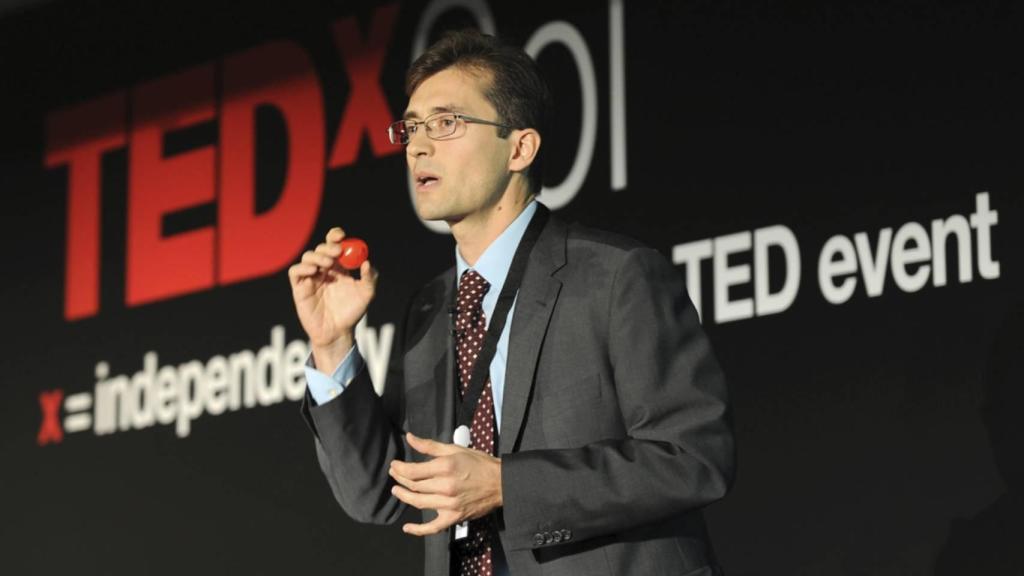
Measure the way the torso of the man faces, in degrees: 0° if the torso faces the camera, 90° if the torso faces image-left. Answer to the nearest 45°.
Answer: approximately 45°
